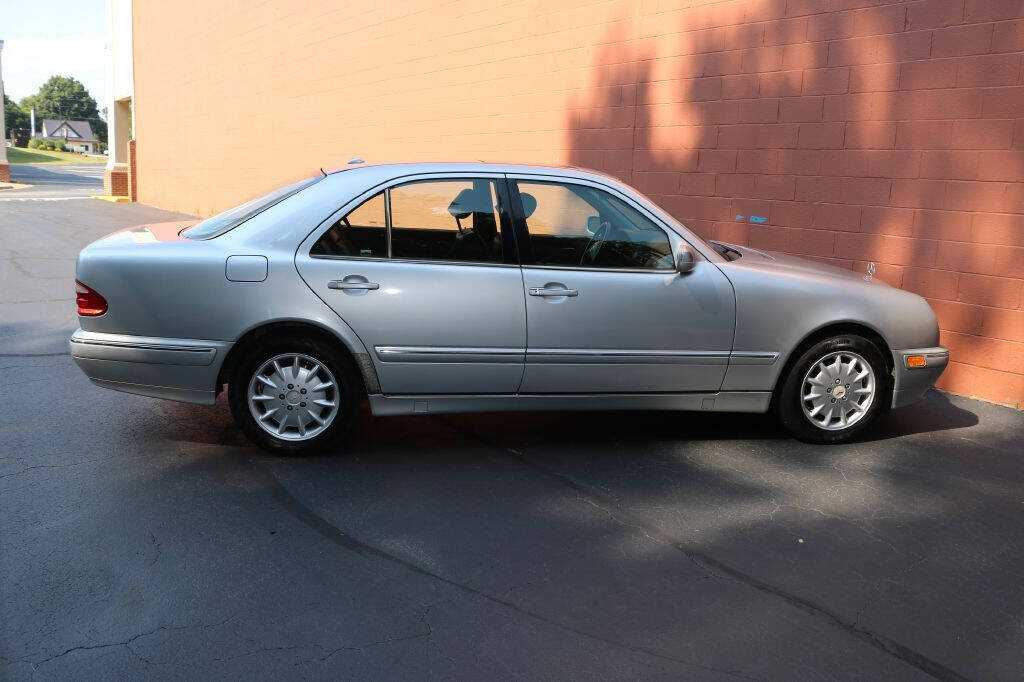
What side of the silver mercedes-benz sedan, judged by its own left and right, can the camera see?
right

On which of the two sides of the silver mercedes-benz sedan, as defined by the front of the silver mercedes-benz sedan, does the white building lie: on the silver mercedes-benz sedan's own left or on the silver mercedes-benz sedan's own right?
on the silver mercedes-benz sedan's own left
